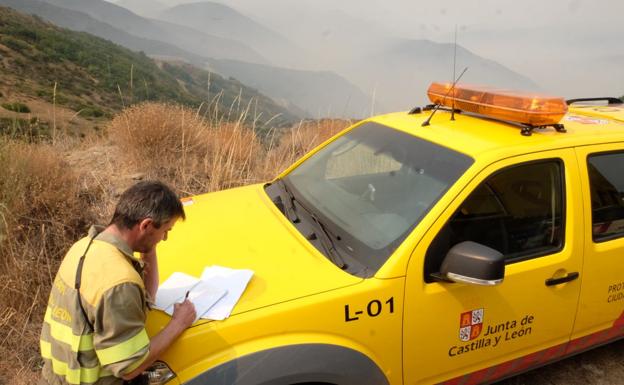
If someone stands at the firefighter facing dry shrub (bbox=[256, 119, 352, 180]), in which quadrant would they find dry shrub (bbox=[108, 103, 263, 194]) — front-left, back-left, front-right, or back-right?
front-left

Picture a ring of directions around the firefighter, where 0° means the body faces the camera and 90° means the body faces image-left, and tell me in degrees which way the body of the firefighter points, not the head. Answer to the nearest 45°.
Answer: approximately 225°

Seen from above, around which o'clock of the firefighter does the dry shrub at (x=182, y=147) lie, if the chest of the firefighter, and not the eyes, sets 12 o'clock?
The dry shrub is roughly at 11 o'clock from the firefighter.

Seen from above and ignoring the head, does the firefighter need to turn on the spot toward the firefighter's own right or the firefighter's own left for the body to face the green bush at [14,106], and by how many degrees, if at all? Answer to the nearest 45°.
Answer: approximately 45° to the firefighter's own left

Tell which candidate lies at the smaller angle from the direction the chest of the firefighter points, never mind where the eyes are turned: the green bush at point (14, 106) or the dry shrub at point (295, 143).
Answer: the dry shrub

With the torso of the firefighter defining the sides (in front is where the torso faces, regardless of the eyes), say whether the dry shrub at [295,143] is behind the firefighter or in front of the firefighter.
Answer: in front

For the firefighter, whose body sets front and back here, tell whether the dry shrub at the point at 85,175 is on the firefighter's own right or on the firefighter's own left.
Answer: on the firefighter's own left
